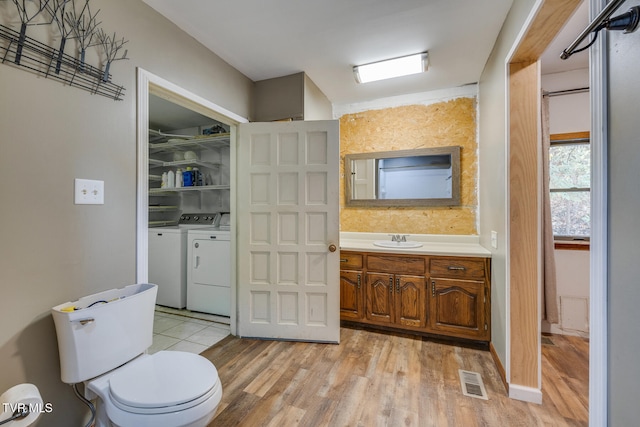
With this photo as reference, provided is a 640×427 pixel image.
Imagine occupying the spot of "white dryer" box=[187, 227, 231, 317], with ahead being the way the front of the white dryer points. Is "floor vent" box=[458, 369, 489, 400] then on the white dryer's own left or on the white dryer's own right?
on the white dryer's own left

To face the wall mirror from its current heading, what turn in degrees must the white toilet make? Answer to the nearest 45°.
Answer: approximately 45° to its left

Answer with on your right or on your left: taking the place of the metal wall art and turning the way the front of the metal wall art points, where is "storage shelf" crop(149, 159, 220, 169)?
on your left

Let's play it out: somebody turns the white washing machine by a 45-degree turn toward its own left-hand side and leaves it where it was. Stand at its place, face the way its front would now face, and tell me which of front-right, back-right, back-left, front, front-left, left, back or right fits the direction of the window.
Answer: front-left

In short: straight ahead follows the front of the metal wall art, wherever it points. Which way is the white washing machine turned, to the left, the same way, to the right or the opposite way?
to the right

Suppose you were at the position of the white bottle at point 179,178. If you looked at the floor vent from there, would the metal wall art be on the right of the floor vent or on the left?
right

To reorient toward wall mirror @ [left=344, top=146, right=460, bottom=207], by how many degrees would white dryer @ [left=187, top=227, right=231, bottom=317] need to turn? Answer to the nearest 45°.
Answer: approximately 135° to its left

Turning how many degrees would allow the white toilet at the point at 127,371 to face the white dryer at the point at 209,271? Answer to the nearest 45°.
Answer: approximately 90° to its left

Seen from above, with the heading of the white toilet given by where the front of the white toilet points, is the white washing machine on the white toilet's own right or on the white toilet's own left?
on the white toilet's own left

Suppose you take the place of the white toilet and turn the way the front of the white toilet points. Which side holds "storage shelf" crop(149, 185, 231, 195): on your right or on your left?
on your left

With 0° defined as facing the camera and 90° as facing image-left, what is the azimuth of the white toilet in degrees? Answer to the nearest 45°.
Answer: approximately 315°
